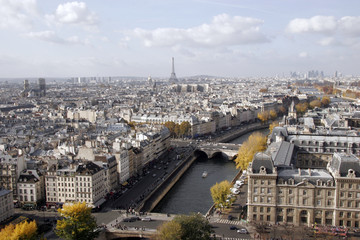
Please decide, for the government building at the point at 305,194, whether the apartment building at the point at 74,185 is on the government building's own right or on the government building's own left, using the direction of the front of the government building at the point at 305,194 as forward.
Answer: on the government building's own right

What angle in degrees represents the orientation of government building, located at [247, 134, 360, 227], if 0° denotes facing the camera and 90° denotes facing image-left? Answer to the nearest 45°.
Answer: approximately 0°

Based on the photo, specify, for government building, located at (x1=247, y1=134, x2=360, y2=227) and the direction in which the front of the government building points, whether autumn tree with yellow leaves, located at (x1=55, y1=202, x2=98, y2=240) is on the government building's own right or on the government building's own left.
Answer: on the government building's own right

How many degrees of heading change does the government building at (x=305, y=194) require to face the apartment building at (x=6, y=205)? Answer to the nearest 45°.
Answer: approximately 90° to its right

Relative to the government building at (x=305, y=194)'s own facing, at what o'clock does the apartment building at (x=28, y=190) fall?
the apartment building at (x=28, y=190) is roughly at 3 o'clock from the government building at (x=305, y=194).
